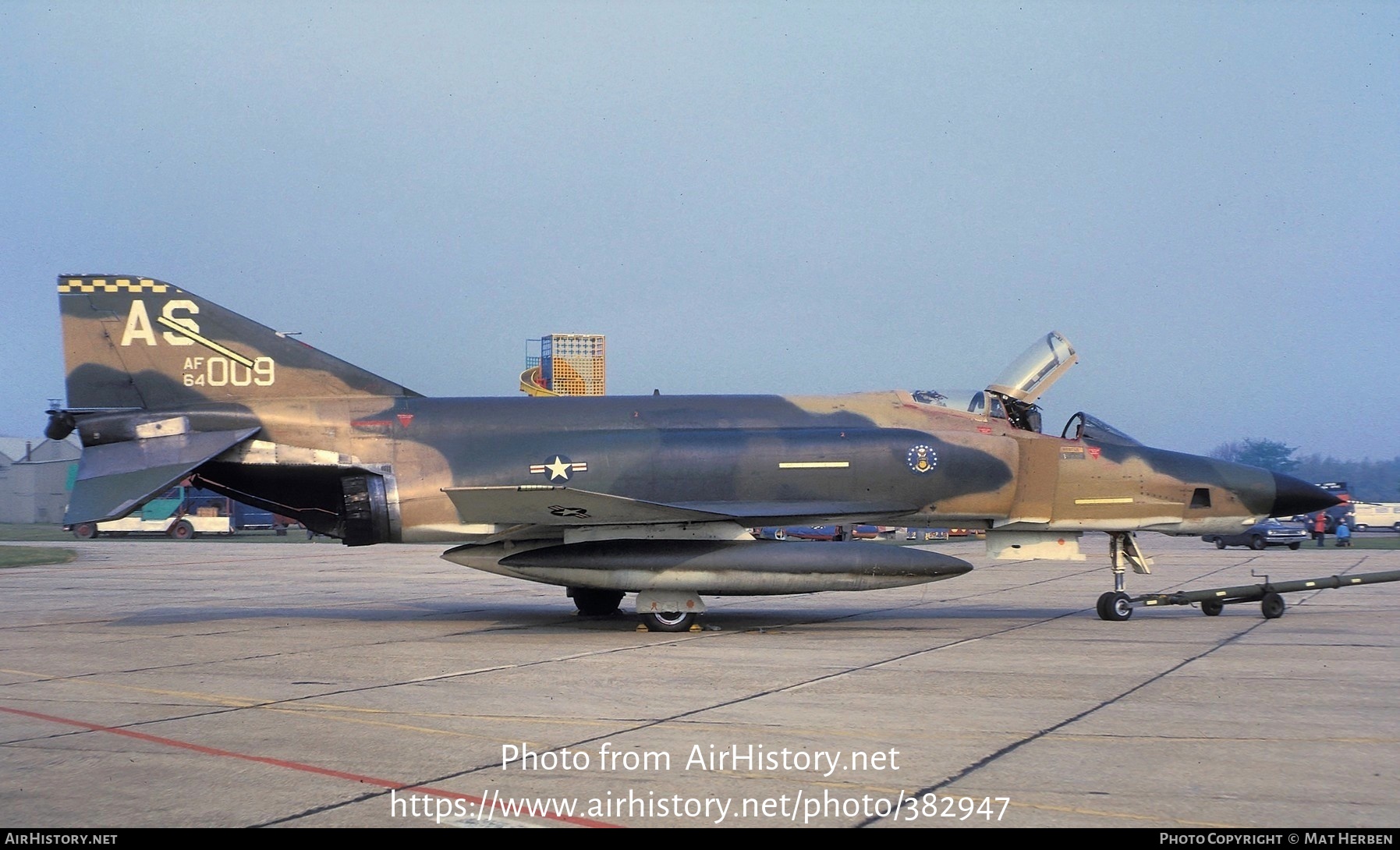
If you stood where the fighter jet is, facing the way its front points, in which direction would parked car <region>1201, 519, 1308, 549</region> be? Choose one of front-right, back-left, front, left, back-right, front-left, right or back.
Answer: front-left

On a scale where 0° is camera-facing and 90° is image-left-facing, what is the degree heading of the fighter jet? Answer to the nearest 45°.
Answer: approximately 270°

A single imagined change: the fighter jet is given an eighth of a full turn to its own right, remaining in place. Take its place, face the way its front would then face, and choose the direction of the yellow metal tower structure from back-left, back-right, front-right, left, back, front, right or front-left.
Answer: back-left

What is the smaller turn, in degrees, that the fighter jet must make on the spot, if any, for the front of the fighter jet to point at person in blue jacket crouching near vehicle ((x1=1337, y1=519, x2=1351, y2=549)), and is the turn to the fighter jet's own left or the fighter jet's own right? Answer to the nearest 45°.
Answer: approximately 45° to the fighter jet's own left
